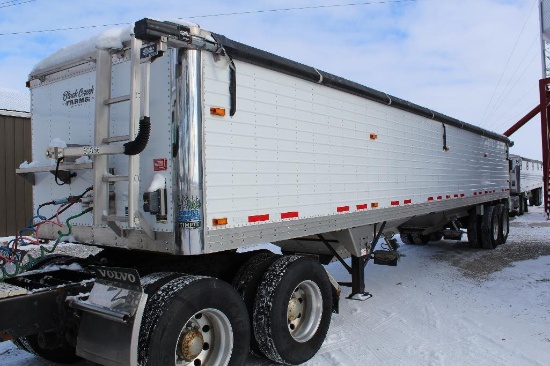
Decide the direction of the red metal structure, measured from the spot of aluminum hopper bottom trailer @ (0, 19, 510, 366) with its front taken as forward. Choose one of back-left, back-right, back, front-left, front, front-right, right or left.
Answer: back

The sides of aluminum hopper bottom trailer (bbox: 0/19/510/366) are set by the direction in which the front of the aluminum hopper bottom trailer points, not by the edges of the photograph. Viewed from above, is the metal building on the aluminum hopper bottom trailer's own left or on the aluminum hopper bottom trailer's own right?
on the aluminum hopper bottom trailer's own right

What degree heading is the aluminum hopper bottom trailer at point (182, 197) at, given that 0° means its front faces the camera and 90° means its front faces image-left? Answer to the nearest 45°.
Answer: approximately 45°

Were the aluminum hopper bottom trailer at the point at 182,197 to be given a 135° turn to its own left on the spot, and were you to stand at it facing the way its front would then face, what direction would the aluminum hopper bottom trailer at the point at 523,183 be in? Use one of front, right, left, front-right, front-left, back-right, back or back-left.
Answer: front-left
